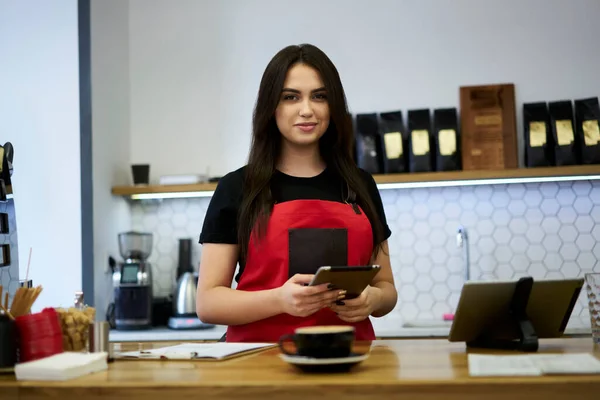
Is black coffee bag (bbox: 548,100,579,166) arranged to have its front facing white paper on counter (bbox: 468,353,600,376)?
yes

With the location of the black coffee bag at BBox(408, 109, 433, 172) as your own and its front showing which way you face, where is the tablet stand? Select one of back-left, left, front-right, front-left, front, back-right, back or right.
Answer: front

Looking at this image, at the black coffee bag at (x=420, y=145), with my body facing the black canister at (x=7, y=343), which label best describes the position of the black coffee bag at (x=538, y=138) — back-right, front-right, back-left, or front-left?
back-left

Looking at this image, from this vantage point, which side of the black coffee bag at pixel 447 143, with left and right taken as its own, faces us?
front

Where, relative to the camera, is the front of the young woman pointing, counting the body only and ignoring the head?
toward the camera

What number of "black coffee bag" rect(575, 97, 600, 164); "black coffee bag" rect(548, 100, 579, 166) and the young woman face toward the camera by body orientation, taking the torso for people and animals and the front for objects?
3

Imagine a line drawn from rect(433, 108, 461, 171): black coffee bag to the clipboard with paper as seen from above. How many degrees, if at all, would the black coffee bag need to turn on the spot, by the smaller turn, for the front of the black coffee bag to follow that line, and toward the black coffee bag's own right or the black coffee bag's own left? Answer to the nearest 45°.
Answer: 0° — it already faces it

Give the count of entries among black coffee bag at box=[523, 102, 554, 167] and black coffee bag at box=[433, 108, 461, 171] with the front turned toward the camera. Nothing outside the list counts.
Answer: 2

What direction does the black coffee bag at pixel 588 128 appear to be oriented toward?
toward the camera

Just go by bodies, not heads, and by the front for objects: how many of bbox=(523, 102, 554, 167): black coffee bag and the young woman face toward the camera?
2
